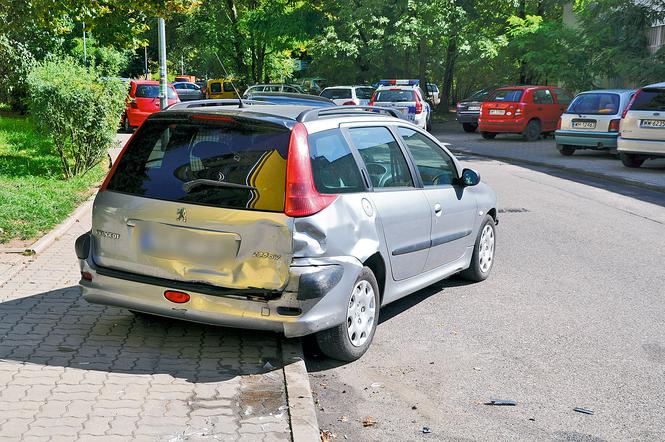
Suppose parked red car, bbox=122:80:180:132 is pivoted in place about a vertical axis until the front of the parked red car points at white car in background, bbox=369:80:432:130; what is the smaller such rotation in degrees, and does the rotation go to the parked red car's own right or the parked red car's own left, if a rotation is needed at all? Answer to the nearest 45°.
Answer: approximately 90° to the parked red car's own right

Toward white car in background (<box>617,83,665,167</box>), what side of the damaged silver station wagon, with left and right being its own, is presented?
front

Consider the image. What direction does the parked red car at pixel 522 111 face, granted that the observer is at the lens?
facing away from the viewer and to the right of the viewer

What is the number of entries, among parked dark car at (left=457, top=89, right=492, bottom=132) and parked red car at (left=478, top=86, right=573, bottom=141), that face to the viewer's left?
0

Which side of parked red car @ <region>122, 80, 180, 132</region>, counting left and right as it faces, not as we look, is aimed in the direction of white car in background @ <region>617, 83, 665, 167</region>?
right

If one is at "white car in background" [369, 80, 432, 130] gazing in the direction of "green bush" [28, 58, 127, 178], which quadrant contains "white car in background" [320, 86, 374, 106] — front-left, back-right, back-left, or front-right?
back-right

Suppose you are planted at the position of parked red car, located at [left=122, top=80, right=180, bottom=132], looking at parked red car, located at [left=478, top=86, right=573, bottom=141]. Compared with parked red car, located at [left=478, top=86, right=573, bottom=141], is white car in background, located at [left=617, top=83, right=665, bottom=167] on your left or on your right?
right

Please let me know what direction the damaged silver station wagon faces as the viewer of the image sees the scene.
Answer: facing away from the viewer and to the right of the viewer

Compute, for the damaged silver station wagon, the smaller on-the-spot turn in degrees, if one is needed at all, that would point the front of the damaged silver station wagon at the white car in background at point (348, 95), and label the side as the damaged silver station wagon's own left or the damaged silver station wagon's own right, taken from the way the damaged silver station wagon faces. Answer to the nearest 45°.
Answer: approximately 45° to the damaged silver station wagon's own left

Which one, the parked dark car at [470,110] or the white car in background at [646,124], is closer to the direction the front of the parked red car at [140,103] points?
the parked dark car

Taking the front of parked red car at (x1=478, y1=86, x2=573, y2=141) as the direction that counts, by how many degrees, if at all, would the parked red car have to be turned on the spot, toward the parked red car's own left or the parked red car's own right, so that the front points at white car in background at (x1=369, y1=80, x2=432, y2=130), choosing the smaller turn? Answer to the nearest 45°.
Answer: approximately 135° to the parked red car's own left

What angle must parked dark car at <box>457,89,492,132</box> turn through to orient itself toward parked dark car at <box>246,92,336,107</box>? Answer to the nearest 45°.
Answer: approximately 135° to its right
